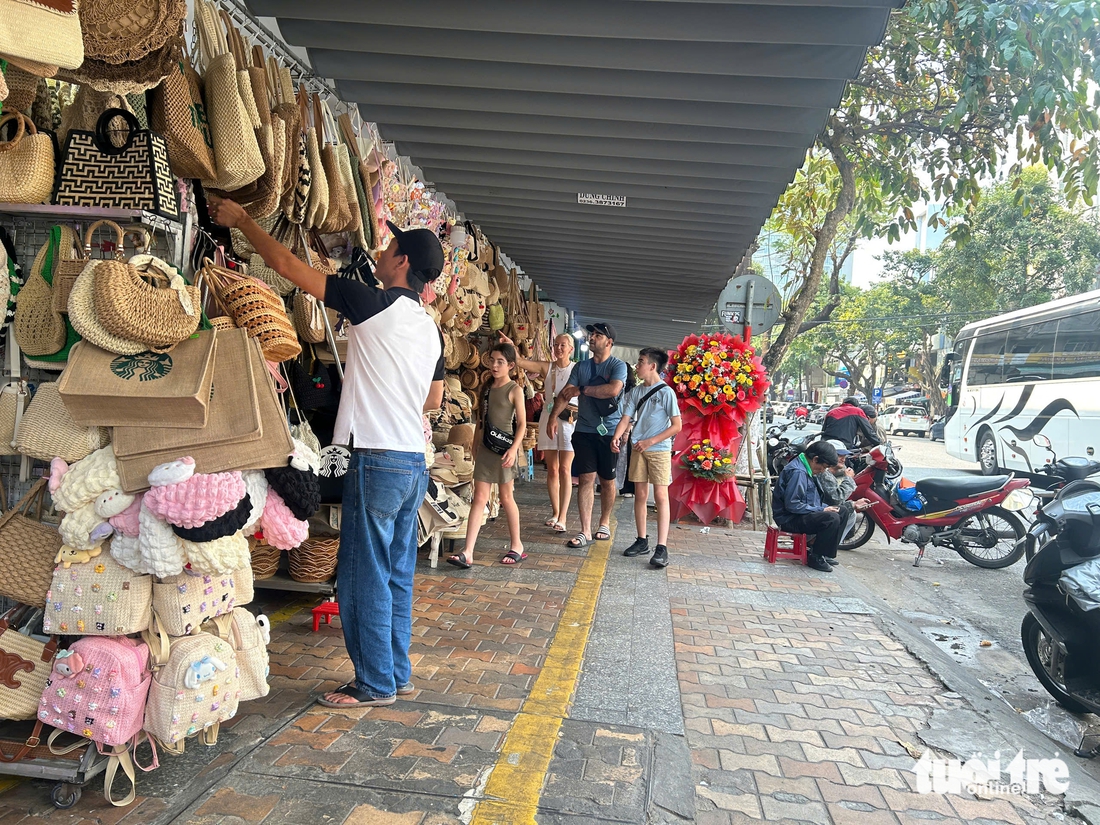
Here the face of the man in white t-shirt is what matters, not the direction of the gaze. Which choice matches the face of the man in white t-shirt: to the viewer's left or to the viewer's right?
to the viewer's left

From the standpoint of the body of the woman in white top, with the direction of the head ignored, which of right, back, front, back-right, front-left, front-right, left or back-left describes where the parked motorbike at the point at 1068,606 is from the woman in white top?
front-left

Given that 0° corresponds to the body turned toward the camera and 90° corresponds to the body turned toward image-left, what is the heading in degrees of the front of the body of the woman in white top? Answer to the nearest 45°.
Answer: approximately 0°

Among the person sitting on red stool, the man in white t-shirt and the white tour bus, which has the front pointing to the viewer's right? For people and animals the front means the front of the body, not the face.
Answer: the person sitting on red stool

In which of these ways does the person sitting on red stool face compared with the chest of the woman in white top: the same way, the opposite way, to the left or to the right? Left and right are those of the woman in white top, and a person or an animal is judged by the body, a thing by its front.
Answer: to the left

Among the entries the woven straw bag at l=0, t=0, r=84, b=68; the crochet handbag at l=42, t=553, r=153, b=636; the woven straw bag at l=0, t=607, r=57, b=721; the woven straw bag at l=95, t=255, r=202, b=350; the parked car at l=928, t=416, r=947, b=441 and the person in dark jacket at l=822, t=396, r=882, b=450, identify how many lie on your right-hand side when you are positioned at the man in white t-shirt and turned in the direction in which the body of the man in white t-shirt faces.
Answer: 2

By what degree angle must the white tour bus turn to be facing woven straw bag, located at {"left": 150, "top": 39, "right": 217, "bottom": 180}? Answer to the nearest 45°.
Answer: approximately 135° to its left

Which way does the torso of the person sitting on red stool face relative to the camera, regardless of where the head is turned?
to the viewer's right

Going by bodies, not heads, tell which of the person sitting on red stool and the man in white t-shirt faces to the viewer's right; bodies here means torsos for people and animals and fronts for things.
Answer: the person sitting on red stool

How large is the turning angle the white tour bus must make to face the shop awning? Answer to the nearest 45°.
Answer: approximately 135° to its left
